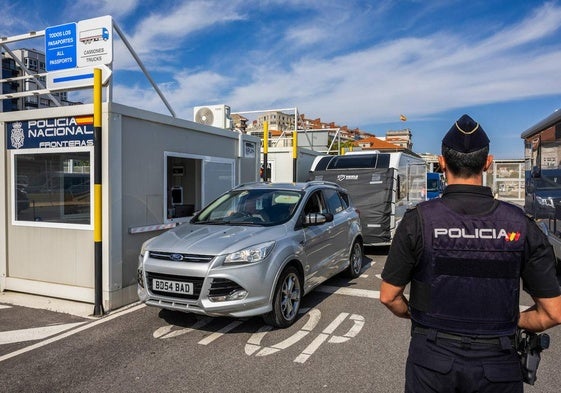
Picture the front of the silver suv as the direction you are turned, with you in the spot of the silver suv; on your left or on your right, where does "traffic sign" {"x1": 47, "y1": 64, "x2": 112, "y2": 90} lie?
on your right

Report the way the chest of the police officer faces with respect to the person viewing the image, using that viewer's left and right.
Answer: facing away from the viewer

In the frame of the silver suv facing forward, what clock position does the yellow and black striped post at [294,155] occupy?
The yellow and black striped post is roughly at 5 o'clock from the silver suv.

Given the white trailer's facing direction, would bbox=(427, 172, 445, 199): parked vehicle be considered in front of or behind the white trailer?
behind

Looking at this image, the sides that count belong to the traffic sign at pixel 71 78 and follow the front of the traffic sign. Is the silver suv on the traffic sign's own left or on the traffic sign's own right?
on the traffic sign's own left

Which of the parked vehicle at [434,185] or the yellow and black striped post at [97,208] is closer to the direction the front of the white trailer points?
the yellow and black striped post

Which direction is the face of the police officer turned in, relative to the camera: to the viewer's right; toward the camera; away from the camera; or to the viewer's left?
away from the camera

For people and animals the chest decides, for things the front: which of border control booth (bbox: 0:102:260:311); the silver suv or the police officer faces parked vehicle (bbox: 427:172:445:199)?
the police officer

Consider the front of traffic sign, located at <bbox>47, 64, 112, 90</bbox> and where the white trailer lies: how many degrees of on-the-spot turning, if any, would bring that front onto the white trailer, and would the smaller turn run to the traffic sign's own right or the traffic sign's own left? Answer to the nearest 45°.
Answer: approximately 135° to the traffic sign's own left

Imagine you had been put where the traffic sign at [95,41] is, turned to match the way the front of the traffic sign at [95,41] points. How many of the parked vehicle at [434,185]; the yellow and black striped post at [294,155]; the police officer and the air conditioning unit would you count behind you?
3

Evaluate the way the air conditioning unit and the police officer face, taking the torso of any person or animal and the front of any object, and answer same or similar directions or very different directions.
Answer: very different directions

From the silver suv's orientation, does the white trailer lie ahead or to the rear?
to the rear
